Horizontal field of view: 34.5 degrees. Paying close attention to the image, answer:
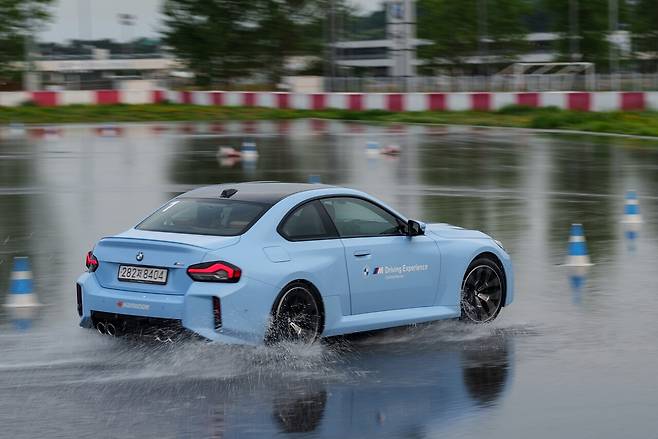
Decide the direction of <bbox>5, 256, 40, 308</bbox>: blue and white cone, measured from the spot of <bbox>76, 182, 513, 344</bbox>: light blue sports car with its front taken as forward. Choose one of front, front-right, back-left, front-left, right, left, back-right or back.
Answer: left

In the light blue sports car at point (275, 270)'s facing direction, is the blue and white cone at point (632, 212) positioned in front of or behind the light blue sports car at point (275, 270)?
in front

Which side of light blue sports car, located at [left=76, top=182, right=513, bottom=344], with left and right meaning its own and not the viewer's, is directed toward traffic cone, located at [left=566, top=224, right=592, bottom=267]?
front

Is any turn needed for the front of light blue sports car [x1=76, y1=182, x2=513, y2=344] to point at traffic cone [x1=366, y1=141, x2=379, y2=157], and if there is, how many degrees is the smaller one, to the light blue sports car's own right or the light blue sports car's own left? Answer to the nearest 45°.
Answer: approximately 45° to the light blue sports car's own left

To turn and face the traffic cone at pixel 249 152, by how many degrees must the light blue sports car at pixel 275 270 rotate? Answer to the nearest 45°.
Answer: approximately 45° to its left

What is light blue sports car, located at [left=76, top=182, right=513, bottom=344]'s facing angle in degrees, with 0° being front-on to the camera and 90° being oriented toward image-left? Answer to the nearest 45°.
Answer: approximately 225°

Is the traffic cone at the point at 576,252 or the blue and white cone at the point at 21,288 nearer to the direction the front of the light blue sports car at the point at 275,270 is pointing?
the traffic cone
